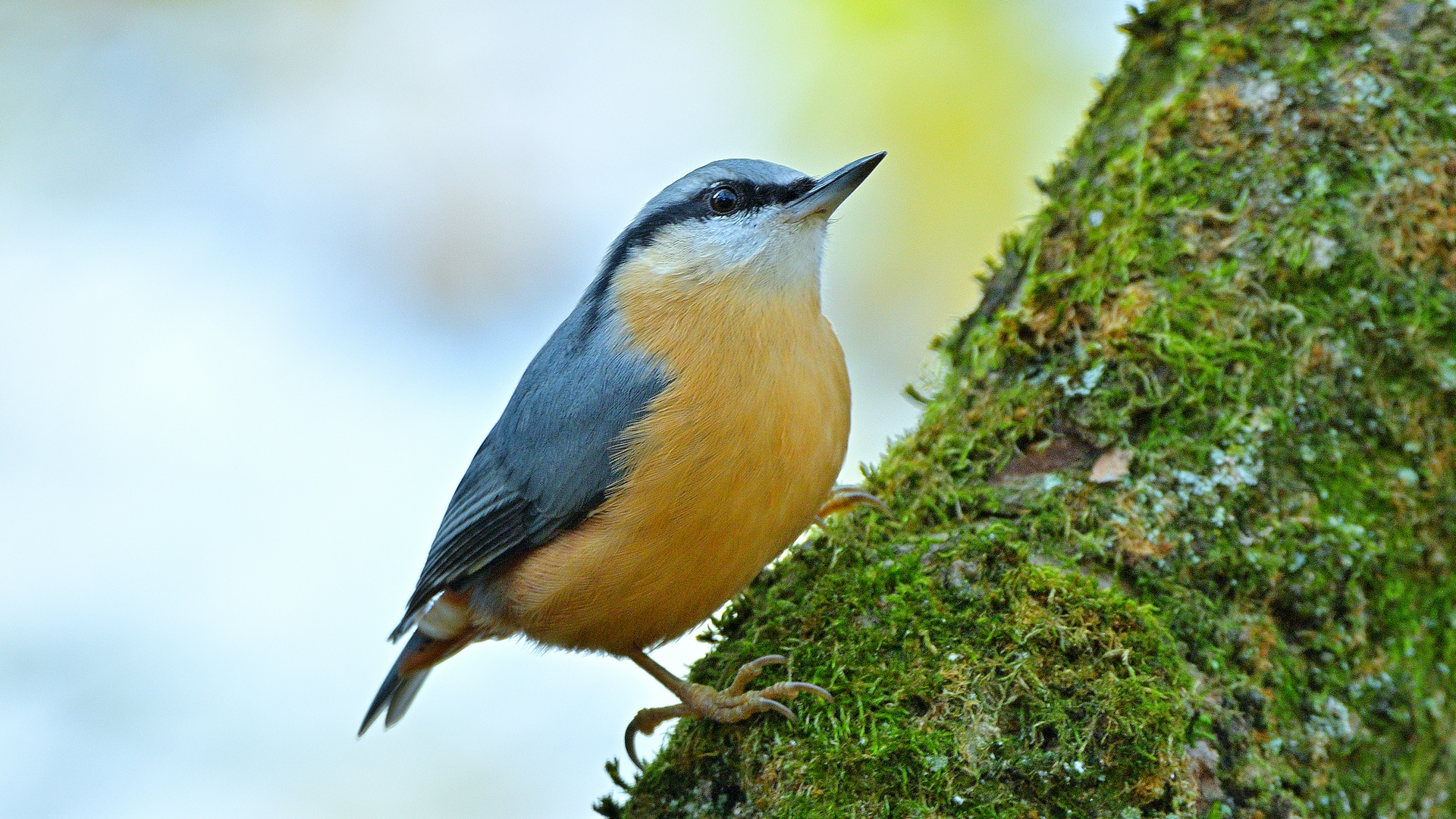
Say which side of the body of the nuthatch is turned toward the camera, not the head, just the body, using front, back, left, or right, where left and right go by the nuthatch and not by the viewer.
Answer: right
